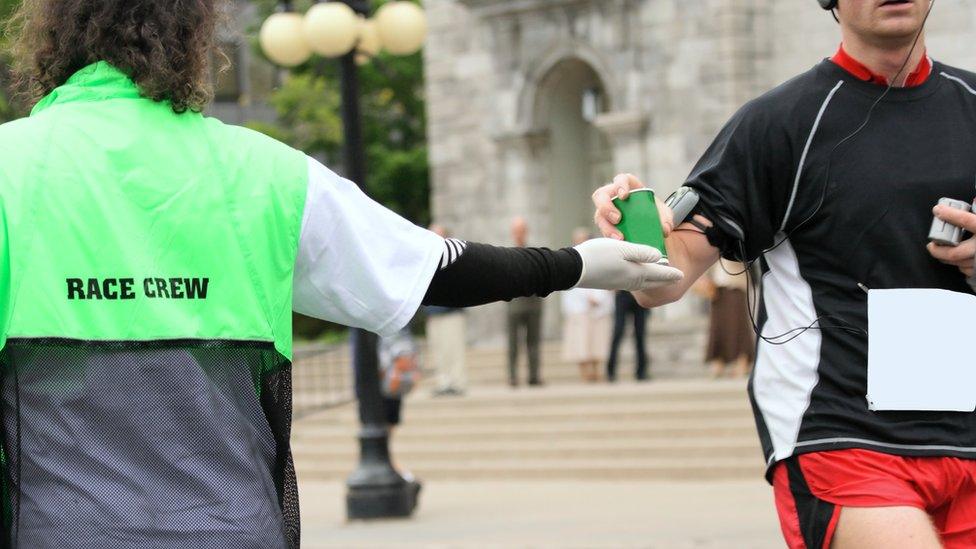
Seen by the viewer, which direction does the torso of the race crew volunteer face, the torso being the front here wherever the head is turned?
away from the camera

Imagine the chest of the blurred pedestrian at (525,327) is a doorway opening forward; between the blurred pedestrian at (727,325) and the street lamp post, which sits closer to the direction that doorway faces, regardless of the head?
the street lamp post

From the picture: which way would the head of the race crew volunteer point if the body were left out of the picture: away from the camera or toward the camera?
away from the camera

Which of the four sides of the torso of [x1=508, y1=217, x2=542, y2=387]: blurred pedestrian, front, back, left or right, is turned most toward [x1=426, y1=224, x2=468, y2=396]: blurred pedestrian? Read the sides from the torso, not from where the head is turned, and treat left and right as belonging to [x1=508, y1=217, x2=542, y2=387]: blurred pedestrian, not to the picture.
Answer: right

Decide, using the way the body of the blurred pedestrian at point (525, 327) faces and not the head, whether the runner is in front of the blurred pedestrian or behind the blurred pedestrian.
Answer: in front

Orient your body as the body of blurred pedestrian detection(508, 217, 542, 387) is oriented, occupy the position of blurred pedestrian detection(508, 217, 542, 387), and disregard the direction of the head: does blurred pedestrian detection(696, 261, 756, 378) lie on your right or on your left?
on your left

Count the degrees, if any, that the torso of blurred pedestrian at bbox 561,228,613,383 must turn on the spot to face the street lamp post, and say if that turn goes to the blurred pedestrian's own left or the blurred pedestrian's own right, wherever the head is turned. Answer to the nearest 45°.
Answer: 0° — they already face it
